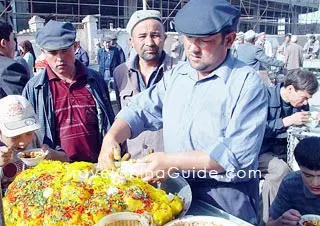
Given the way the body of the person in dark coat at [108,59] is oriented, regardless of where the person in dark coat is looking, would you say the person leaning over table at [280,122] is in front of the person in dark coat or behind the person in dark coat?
in front

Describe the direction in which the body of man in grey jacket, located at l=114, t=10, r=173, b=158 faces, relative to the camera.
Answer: toward the camera

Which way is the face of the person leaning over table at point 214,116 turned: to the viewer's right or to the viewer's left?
to the viewer's left

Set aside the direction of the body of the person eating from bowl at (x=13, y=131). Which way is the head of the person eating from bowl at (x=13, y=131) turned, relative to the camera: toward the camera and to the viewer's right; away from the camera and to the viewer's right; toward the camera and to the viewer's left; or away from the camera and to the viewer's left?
toward the camera and to the viewer's right

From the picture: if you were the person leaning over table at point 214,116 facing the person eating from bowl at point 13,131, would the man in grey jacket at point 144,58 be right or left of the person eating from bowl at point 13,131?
right

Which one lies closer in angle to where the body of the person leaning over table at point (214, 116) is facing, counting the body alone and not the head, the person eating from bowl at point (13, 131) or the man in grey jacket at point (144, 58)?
the person eating from bowl

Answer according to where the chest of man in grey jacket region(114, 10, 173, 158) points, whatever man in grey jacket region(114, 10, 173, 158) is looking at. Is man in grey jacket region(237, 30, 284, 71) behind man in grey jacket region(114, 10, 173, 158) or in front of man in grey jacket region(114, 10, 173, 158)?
behind

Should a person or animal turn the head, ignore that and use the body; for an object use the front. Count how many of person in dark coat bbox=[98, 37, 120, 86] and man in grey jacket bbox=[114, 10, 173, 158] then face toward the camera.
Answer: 2
